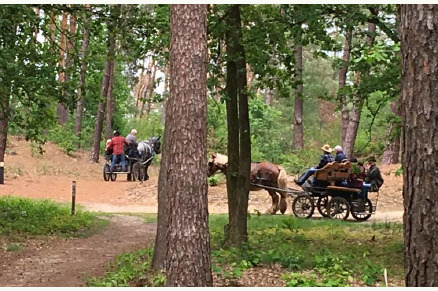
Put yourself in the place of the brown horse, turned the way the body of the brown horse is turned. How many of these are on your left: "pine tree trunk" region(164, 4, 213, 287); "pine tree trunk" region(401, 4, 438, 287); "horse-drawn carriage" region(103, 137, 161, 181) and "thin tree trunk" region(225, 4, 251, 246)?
3

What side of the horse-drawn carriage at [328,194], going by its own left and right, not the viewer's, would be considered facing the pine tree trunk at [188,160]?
left

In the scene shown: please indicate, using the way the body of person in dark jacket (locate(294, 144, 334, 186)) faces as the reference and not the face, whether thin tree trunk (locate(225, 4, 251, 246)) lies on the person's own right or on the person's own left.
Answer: on the person's own left

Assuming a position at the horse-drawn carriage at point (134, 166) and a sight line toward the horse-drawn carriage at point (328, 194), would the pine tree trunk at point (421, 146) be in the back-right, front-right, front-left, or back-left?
front-right

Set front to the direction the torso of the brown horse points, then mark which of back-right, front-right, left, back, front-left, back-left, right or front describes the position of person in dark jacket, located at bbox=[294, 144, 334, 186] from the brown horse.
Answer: back-left

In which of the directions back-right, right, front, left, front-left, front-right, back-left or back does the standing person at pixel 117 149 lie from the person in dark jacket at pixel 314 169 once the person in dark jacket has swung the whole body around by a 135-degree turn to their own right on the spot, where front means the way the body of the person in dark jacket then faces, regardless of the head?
left

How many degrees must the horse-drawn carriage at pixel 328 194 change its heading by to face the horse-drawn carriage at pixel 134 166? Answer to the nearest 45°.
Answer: approximately 45° to its right

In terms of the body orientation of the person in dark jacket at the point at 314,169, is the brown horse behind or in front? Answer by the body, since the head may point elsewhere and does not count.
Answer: in front

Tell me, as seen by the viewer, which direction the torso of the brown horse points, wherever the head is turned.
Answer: to the viewer's left

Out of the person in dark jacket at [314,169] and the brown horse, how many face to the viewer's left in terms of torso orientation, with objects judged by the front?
2

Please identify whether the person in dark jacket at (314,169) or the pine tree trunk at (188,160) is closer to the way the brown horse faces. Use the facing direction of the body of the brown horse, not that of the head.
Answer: the pine tree trunk

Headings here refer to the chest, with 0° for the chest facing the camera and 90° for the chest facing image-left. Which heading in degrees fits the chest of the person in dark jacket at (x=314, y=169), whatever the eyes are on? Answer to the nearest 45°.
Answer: approximately 90°

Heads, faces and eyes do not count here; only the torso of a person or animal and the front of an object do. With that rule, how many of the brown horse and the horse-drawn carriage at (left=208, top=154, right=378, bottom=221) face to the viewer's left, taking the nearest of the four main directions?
2

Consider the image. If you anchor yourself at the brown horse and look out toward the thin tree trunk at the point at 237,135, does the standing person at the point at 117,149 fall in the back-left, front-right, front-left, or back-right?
back-right

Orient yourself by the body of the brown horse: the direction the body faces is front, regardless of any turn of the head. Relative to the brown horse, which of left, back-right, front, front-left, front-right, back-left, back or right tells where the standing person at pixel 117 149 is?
front-right

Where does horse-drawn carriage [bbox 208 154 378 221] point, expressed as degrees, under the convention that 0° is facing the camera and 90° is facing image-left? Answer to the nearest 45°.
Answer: approximately 90°

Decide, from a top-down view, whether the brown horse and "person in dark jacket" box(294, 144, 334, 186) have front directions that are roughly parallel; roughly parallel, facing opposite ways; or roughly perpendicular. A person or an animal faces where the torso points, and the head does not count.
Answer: roughly parallel
